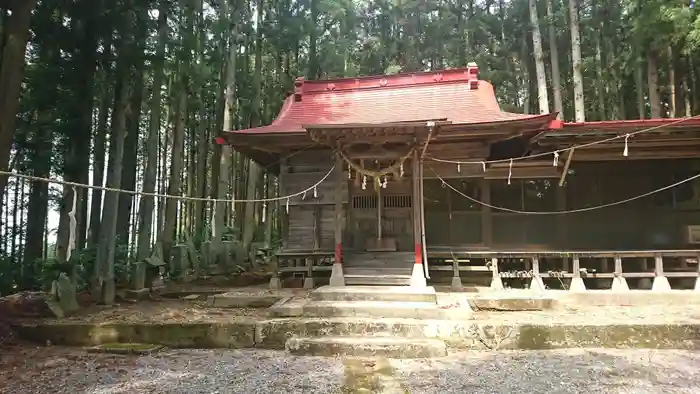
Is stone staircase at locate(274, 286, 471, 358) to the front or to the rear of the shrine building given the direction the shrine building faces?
to the front

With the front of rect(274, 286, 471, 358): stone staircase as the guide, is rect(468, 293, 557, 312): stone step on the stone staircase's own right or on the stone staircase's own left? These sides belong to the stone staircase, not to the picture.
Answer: on the stone staircase's own left

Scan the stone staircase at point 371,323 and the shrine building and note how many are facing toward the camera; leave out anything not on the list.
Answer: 2

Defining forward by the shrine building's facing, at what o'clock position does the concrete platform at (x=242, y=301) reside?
The concrete platform is roughly at 2 o'clock from the shrine building.

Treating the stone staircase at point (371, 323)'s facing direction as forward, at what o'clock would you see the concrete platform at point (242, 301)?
The concrete platform is roughly at 4 o'clock from the stone staircase.

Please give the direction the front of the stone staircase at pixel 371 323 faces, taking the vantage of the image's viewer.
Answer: facing the viewer

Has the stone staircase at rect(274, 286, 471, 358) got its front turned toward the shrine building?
no

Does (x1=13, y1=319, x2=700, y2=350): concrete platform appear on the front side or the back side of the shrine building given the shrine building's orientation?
on the front side

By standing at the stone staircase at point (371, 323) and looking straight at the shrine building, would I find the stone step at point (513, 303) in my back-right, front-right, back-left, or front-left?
front-right

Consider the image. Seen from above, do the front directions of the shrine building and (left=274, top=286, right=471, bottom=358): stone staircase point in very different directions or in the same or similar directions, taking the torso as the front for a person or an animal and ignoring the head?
same or similar directions

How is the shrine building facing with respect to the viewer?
toward the camera

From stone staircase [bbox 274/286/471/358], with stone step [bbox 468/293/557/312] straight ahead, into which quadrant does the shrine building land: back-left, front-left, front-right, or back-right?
front-left

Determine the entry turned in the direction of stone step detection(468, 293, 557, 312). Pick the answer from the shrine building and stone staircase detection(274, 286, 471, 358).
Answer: the shrine building
